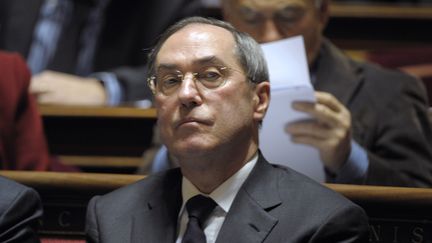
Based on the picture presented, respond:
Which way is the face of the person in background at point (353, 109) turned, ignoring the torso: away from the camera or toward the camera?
toward the camera

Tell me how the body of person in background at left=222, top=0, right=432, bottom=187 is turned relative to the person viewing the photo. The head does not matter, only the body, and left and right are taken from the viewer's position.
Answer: facing the viewer and to the left of the viewer

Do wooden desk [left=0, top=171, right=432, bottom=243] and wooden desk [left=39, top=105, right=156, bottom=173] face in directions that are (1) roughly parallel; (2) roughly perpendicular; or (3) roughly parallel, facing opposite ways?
roughly parallel

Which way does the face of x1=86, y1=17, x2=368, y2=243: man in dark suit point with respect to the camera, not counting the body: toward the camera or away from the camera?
toward the camera

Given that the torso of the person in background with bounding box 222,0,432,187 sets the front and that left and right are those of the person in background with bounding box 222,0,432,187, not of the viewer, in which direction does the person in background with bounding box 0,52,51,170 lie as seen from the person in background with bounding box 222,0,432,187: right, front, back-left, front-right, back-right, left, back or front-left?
front-right
